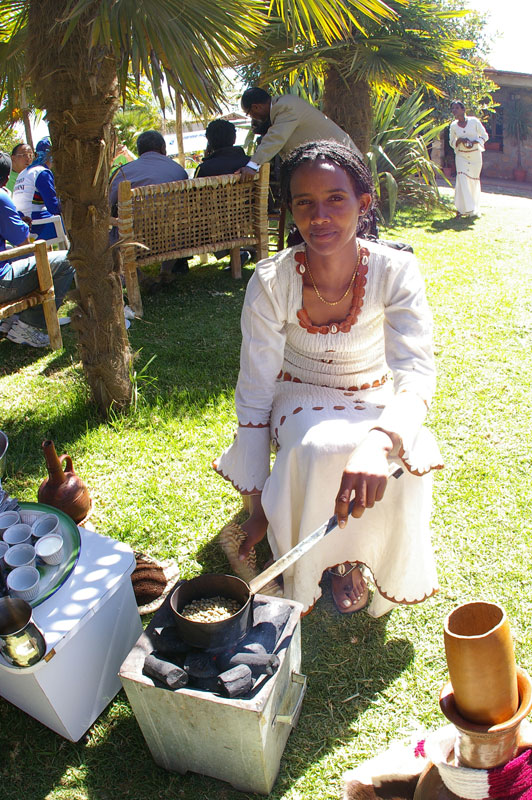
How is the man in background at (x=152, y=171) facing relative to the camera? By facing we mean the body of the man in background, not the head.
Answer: away from the camera

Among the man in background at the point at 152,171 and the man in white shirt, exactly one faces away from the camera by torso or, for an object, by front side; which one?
the man in background

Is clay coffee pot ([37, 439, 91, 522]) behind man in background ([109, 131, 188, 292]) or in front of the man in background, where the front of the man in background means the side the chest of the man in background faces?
behind

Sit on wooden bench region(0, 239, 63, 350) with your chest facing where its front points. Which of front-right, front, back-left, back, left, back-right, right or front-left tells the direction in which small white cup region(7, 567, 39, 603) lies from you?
back-right

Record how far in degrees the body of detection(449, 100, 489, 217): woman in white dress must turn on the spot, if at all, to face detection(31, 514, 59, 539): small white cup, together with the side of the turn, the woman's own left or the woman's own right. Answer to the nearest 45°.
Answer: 0° — they already face it

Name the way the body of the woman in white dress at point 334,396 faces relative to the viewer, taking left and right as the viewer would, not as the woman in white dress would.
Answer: facing the viewer

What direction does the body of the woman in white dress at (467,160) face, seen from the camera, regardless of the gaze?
toward the camera

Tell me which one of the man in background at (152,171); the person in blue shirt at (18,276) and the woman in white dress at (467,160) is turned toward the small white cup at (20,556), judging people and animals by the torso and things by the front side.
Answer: the woman in white dress

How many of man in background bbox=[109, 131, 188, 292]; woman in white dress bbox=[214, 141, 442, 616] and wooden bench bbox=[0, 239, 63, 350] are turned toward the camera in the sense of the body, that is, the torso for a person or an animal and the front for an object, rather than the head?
1

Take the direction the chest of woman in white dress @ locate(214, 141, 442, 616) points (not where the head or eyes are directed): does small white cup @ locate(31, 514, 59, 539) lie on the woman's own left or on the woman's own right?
on the woman's own right
